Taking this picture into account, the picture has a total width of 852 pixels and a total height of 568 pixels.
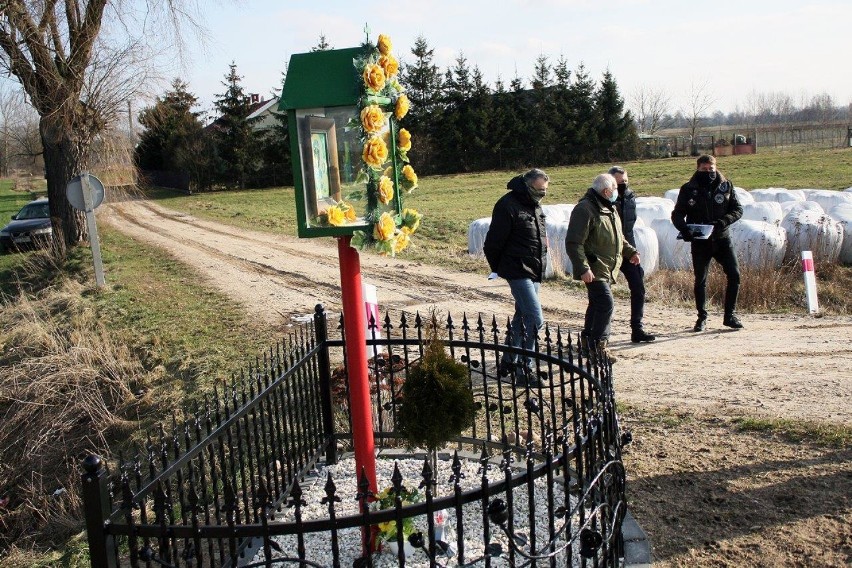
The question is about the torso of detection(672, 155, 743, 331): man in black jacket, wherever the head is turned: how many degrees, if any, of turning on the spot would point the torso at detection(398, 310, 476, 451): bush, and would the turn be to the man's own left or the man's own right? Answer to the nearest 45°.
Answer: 0° — they already face it

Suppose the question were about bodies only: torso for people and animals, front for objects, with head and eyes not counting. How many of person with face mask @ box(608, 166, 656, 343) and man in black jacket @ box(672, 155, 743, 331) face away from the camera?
0

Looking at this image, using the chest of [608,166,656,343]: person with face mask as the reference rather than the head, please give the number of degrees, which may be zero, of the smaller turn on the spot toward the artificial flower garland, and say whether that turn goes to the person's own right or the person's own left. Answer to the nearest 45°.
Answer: approximately 45° to the person's own right

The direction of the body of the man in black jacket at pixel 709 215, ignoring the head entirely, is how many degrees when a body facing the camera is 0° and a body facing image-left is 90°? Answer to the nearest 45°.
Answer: approximately 0°

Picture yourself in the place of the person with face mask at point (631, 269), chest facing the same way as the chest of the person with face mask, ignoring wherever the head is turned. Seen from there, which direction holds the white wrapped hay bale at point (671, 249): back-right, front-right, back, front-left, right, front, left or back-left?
back-left

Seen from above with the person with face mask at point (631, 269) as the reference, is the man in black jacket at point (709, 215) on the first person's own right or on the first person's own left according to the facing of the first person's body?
on the first person's own left

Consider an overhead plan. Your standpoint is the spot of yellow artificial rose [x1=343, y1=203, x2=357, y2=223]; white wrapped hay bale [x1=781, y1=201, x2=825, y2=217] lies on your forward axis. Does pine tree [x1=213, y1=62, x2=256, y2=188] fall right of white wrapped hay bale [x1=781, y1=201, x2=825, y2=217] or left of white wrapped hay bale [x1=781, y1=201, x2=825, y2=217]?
left
